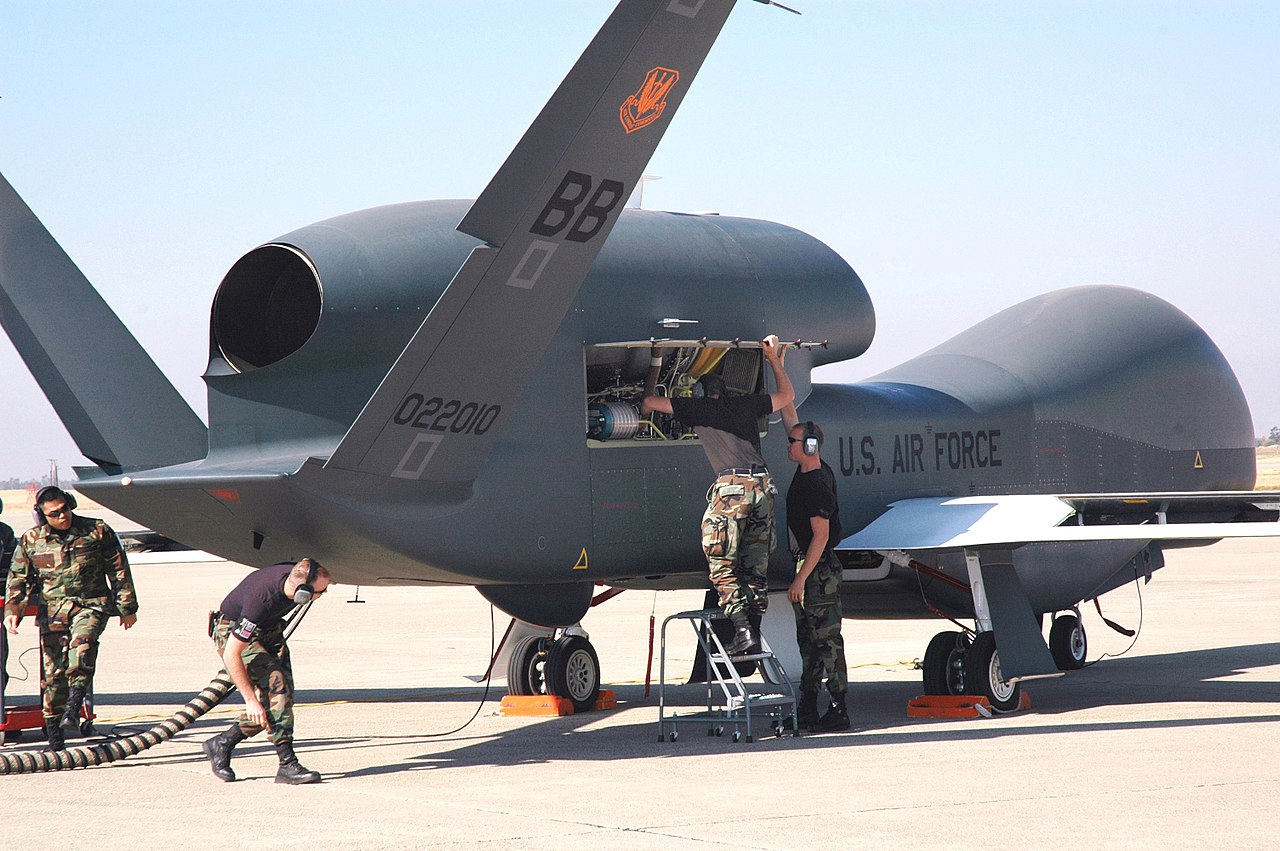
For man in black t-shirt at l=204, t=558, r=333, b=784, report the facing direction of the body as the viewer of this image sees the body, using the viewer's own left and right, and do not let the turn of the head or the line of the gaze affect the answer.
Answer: facing to the right of the viewer

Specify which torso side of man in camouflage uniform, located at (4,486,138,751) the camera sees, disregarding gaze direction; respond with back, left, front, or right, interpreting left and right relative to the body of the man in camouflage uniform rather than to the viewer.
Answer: front

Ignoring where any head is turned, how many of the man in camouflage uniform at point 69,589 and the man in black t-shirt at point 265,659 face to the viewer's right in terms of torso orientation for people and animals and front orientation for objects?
1

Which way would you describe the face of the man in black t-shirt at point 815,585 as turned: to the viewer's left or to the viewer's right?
to the viewer's left

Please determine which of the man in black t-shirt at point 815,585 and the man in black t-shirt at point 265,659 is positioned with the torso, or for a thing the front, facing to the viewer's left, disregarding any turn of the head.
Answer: the man in black t-shirt at point 815,585

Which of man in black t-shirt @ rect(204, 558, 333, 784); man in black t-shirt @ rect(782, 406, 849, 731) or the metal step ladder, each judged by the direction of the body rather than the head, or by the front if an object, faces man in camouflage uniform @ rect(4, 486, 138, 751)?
man in black t-shirt @ rect(782, 406, 849, 731)

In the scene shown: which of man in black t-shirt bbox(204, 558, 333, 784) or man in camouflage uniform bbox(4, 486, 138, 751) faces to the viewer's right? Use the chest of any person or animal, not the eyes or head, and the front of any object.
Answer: the man in black t-shirt

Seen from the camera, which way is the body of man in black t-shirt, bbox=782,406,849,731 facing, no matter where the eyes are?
to the viewer's left

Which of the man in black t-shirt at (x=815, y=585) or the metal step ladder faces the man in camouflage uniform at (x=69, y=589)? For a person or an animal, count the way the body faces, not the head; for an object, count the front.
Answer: the man in black t-shirt

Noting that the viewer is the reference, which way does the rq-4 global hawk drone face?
facing away from the viewer and to the right of the viewer

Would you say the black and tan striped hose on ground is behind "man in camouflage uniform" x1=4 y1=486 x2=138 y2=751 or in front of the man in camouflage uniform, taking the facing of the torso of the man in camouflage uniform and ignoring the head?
in front

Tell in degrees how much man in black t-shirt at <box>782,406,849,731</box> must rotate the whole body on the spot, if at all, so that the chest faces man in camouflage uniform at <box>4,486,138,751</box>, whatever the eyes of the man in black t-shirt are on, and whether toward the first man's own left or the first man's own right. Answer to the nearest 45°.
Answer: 0° — they already face them

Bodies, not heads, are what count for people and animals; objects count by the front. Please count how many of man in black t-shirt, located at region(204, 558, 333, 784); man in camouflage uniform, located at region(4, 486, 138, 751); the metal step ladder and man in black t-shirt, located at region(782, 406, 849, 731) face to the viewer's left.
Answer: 1
